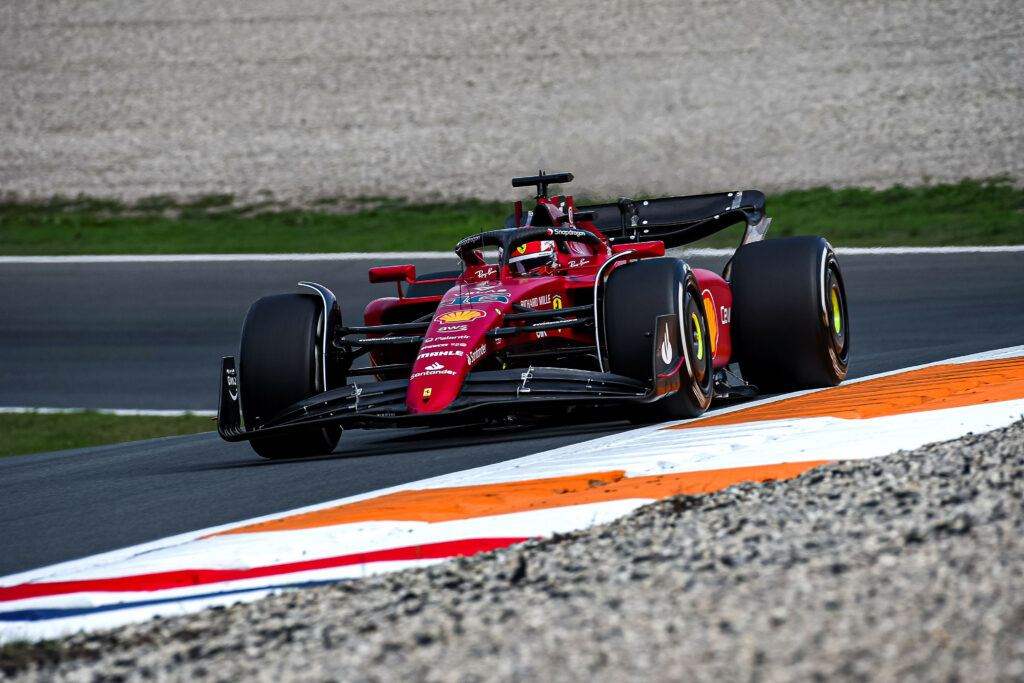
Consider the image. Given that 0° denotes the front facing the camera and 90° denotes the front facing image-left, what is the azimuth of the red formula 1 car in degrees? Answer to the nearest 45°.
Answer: approximately 0°
